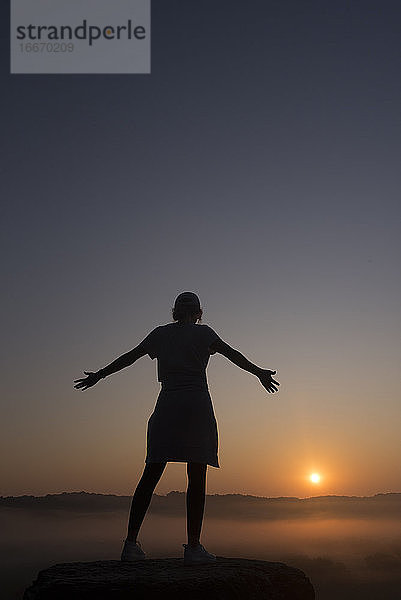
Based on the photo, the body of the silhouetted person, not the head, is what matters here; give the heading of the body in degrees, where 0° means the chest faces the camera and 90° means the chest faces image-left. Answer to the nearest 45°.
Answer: approximately 180°
